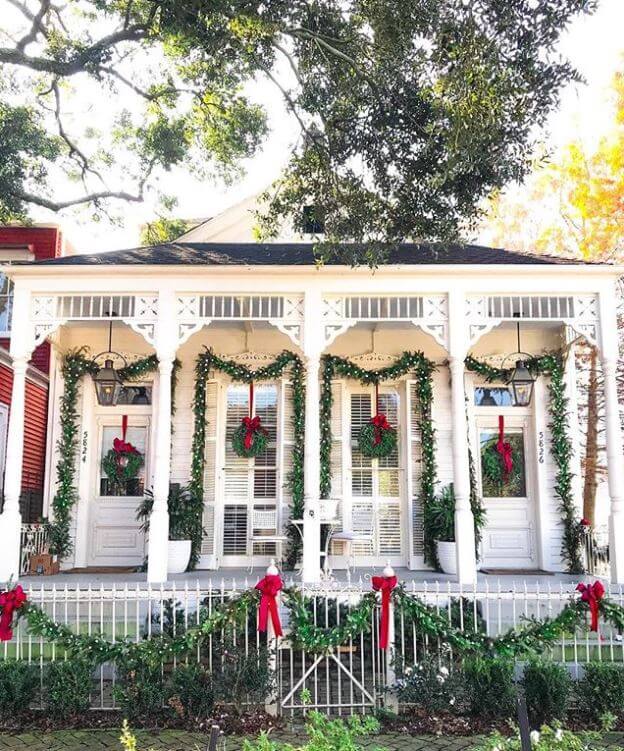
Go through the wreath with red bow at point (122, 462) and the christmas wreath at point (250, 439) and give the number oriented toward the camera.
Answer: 2

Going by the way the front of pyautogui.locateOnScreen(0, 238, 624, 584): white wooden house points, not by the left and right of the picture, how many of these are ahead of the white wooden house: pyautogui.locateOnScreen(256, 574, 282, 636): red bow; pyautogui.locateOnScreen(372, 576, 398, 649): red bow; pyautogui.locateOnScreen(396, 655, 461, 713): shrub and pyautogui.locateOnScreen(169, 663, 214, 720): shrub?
4

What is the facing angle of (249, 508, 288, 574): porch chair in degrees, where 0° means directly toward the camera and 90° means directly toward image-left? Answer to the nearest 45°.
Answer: approximately 315°

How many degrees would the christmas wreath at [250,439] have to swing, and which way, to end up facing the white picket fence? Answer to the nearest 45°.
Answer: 0° — it already faces it

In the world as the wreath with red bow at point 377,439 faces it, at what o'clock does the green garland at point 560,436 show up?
The green garland is roughly at 9 o'clock from the wreath with red bow.

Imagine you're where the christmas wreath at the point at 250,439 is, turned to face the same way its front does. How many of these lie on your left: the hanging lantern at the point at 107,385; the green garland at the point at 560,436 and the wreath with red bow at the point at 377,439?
2

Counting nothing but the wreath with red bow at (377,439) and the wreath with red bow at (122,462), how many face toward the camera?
2

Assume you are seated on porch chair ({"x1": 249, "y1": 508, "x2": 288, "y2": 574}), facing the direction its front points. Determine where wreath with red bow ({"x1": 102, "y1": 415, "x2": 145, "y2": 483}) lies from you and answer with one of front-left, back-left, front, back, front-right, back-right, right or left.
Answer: back-right
